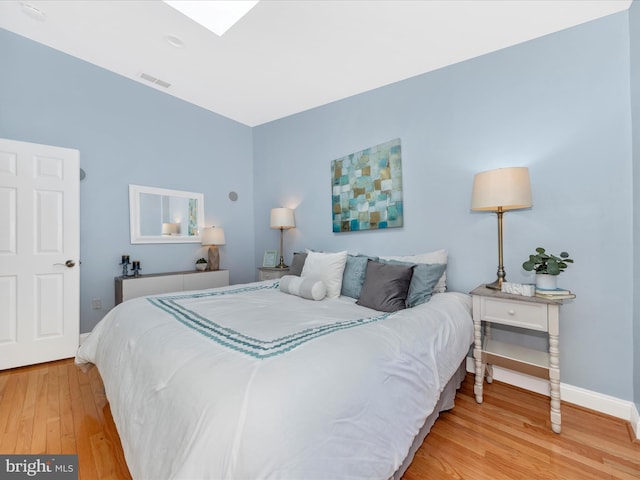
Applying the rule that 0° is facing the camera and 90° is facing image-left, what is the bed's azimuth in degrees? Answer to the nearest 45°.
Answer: approximately 45°

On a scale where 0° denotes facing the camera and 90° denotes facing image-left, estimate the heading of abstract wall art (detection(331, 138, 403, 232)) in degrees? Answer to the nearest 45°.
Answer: approximately 45°

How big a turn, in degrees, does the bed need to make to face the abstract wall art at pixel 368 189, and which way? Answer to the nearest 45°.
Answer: approximately 180°

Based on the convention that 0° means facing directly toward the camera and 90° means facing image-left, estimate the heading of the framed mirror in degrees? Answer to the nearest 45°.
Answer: approximately 315°

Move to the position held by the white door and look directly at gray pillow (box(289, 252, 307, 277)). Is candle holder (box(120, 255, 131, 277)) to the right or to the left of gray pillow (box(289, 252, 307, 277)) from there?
left

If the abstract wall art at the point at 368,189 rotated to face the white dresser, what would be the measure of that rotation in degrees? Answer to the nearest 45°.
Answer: approximately 45° to its right

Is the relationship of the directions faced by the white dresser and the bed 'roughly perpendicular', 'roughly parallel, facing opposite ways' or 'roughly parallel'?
roughly perpendicular

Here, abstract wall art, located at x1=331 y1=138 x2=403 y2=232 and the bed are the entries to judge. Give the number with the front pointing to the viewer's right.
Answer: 0

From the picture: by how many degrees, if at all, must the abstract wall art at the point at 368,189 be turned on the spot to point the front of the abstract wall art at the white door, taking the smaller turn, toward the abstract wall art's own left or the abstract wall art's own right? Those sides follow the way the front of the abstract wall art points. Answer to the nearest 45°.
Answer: approximately 45° to the abstract wall art's own right

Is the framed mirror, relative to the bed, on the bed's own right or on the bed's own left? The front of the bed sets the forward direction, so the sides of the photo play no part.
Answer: on the bed's own right

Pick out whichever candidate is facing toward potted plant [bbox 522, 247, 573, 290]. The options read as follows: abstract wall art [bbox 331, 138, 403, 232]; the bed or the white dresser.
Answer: the white dresser

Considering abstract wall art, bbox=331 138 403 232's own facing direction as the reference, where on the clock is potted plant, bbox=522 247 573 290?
The potted plant is roughly at 9 o'clock from the abstract wall art.

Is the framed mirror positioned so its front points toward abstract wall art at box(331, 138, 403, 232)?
yes

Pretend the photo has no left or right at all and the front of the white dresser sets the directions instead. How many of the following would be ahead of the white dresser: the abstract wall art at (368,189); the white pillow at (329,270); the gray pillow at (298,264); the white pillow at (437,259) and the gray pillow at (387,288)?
5

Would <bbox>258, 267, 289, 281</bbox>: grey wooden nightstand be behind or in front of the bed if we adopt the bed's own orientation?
behind

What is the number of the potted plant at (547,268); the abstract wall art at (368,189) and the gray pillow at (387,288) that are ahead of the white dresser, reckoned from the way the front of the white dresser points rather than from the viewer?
3

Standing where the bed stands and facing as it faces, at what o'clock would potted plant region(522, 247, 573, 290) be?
The potted plant is roughly at 7 o'clock from the bed.
